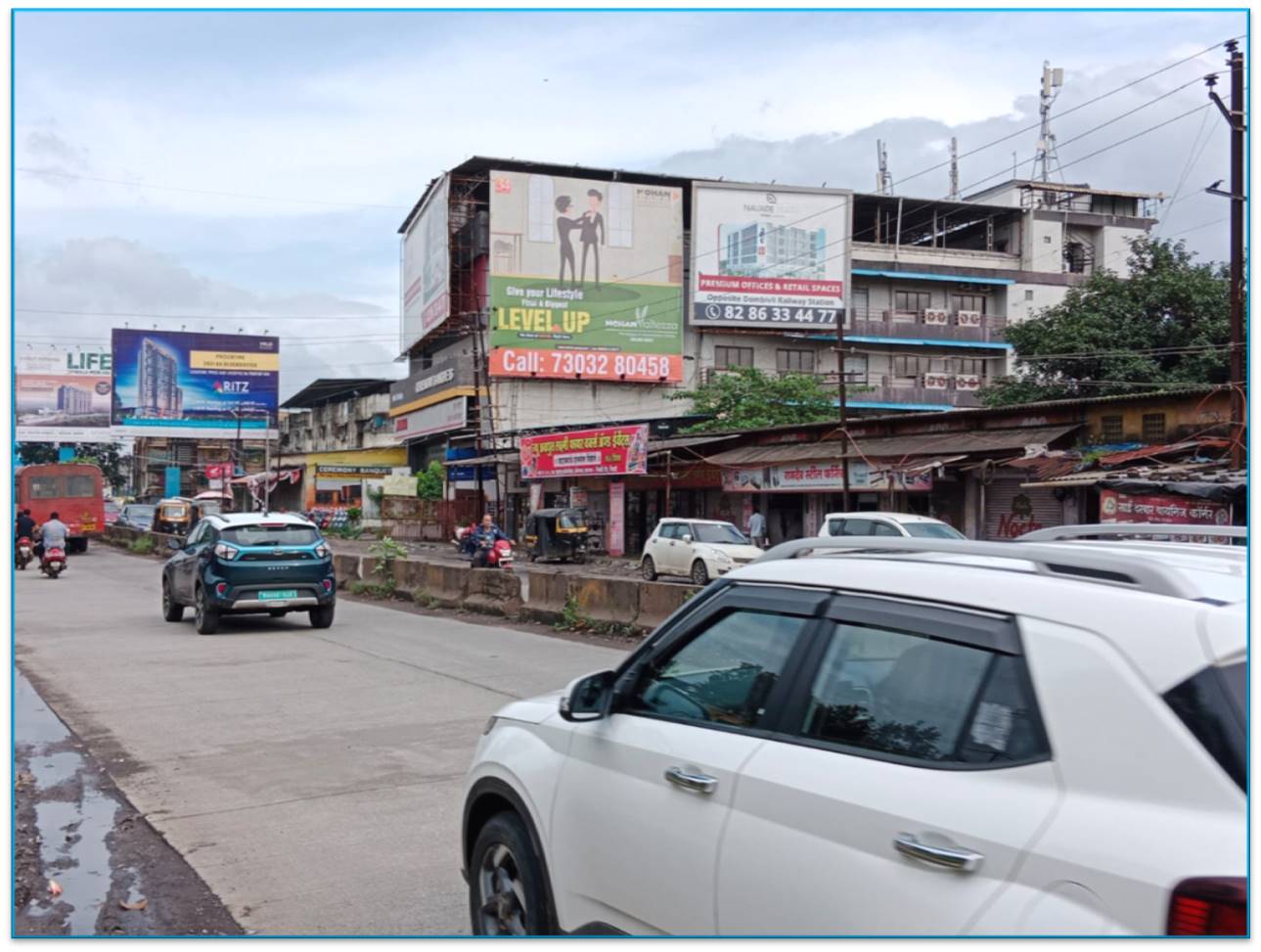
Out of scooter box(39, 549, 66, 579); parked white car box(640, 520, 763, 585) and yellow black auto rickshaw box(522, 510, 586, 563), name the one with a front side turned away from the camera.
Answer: the scooter

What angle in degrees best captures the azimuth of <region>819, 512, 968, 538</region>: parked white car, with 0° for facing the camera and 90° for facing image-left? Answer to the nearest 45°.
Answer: approximately 315°

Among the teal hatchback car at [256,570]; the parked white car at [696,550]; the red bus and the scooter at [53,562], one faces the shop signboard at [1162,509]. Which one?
the parked white car

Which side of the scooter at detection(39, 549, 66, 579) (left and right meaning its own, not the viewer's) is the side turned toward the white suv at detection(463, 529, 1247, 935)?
back

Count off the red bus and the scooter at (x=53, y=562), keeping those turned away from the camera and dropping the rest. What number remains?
2

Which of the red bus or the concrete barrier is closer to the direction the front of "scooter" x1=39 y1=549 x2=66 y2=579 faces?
the red bus

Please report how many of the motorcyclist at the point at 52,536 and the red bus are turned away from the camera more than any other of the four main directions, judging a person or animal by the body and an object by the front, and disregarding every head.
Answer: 2

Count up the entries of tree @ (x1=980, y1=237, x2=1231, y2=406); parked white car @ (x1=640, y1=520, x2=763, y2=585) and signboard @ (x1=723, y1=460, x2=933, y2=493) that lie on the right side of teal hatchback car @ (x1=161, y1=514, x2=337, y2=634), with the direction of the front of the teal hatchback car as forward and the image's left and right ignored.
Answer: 3

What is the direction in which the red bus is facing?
away from the camera

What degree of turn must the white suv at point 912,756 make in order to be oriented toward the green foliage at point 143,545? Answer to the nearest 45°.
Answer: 0° — it already faces it
